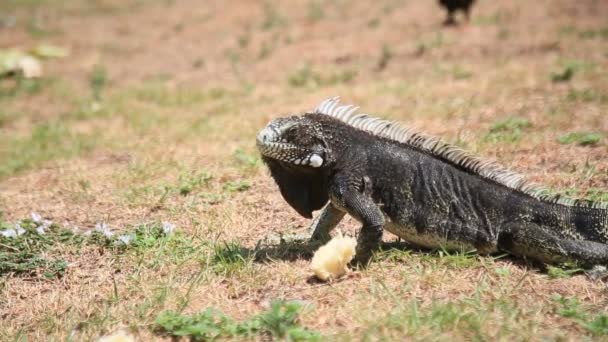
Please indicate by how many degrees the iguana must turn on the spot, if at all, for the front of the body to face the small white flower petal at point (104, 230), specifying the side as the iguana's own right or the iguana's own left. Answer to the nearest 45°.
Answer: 0° — it already faces it

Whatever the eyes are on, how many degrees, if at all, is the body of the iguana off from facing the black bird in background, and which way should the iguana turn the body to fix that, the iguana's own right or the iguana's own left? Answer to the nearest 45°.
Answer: approximately 90° to the iguana's own right

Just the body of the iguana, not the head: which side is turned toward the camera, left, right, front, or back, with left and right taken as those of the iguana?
left

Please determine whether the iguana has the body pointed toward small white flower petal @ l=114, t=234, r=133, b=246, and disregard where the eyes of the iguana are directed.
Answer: yes

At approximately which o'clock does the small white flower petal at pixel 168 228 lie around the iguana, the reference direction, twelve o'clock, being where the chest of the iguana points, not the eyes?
The small white flower petal is roughly at 12 o'clock from the iguana.

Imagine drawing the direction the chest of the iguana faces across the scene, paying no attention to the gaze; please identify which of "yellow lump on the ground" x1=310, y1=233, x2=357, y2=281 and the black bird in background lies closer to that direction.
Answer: the yellow lump on the ground

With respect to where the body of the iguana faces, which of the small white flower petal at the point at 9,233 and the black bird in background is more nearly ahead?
the small white flower petal

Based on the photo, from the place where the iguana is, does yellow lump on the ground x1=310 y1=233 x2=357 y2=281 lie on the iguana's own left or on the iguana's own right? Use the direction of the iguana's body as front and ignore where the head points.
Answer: on the iguana's own left
